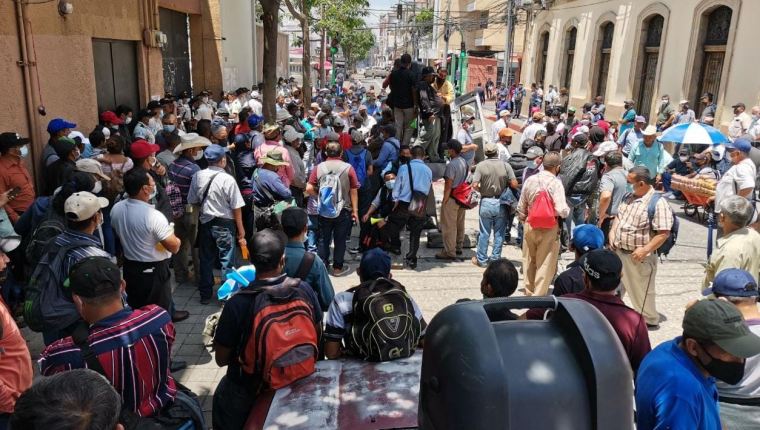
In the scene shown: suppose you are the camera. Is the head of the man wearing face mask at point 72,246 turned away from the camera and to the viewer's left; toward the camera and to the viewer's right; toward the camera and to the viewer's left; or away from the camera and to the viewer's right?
away from the camera and to the viewer's right

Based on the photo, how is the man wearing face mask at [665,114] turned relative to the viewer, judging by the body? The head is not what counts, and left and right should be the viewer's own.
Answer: facing the viewer and to the left of the viewer

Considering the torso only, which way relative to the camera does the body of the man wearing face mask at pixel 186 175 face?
to the viewer's right

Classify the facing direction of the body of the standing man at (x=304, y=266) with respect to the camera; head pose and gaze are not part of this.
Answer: away from the camera

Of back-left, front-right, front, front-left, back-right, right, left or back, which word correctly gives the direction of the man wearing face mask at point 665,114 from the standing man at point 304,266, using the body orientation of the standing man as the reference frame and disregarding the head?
front-right

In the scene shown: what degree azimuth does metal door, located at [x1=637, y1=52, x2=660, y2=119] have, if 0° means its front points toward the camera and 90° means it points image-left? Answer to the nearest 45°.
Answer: approximately 45°

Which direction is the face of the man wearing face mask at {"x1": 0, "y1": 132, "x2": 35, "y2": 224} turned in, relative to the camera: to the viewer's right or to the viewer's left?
to the viewer's right

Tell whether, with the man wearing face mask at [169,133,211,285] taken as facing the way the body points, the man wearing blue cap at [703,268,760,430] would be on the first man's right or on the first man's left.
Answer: on the first man's right

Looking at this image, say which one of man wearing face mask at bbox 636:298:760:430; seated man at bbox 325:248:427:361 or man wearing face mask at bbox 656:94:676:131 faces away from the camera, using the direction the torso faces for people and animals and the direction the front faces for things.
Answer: the seated man

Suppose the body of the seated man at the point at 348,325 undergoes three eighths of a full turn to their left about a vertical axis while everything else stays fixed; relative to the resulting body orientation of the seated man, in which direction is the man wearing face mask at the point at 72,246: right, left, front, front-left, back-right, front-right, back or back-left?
front-right

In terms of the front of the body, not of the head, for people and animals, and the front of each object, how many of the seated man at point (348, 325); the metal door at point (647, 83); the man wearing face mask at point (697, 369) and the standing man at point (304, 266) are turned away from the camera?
2

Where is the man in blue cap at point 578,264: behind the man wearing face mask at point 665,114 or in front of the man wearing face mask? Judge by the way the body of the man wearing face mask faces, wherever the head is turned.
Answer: in front

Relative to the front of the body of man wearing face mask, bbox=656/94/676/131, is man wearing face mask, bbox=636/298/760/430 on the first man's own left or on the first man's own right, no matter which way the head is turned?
on the first man's own left

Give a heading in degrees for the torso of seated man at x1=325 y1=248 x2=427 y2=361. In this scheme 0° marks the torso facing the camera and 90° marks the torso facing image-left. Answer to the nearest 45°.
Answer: approximately 180°
